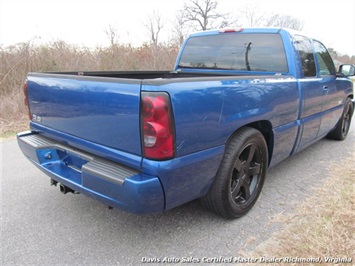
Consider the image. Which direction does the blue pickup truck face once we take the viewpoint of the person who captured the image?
facing away from the viewer and to the right of the viewer
